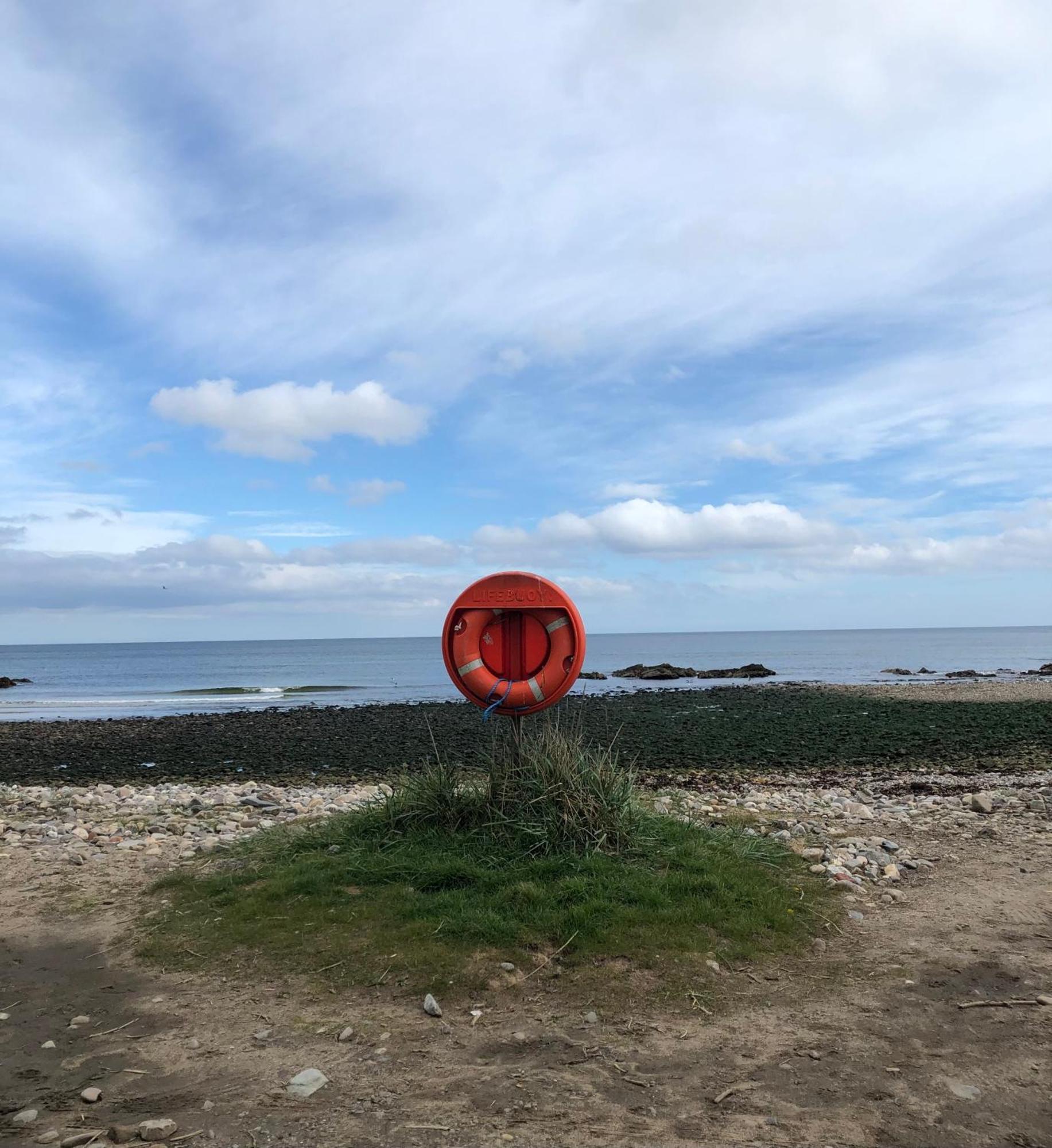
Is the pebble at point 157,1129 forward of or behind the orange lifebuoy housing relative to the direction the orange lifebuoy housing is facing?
forward

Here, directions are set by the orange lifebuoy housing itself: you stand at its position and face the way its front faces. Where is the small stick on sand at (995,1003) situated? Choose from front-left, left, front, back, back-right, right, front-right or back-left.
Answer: front-left

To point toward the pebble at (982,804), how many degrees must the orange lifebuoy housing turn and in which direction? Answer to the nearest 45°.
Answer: approximately 135° to its left

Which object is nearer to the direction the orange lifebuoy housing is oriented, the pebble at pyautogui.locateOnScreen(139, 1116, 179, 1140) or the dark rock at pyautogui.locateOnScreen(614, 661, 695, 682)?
the pebble

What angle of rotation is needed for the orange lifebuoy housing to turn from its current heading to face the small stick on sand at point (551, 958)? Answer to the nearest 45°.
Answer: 0° — it already faces it

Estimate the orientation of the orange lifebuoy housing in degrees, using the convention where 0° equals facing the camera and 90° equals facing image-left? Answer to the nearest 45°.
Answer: approximately 0°

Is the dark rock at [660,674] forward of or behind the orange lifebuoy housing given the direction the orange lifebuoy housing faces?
behind

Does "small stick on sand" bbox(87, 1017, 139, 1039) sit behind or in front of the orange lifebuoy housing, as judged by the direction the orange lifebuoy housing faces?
in front

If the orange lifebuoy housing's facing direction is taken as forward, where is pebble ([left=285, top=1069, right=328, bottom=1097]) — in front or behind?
in front
